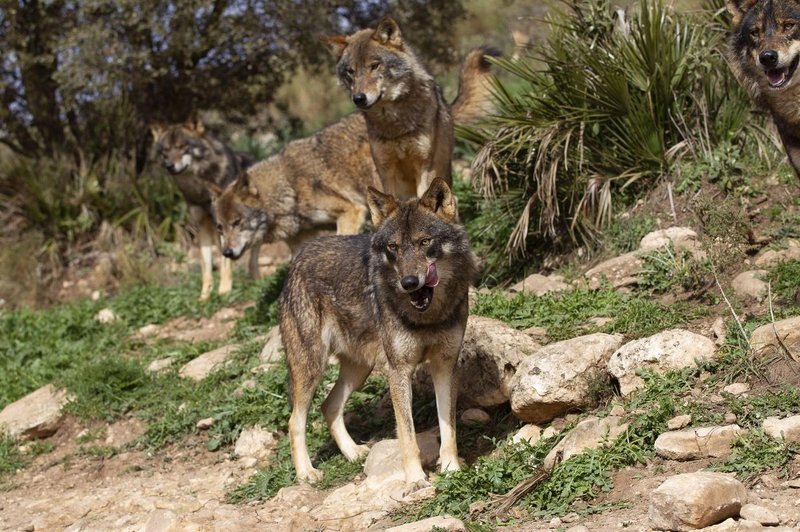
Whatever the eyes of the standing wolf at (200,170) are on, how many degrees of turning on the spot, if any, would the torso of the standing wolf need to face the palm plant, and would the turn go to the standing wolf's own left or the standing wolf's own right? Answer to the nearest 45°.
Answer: approximately 90° to the standing wolf's own left

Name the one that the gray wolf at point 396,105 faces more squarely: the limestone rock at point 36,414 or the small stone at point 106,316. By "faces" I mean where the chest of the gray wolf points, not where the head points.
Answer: the limestone rock

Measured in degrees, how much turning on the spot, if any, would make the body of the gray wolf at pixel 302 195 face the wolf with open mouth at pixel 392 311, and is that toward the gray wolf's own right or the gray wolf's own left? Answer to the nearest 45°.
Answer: approximately 45° to the gray wolf's own left

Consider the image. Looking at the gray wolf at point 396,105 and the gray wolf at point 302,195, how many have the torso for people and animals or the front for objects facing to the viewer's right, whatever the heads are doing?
0

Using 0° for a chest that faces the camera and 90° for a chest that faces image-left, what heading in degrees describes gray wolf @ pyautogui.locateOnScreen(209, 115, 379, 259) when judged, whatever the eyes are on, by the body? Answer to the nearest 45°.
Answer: approximately 45°

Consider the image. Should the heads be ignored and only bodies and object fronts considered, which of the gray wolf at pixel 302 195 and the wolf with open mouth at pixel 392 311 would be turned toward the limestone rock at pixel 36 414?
the gray wolf

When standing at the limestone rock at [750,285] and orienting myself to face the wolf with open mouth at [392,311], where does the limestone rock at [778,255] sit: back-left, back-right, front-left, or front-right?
back-right

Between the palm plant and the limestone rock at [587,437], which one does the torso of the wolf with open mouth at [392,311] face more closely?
the limestone rock

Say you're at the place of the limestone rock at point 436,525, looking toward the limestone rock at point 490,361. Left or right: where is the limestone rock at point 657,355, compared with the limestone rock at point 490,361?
right

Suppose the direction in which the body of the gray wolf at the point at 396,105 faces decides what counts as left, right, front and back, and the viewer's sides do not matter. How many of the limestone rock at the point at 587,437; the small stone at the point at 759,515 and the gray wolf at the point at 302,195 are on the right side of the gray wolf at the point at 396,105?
1

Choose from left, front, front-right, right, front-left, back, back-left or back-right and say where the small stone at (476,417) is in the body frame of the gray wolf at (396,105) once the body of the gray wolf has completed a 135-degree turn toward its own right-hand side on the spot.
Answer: back
